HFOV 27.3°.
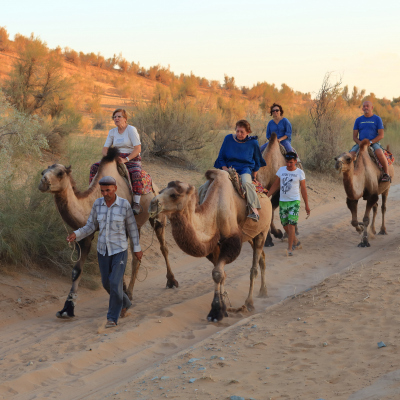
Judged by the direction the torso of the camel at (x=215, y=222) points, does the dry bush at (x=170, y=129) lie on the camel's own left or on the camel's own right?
on the camel's own right

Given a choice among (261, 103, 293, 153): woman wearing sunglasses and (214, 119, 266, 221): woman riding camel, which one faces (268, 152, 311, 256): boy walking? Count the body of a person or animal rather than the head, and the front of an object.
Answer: the woman wearing sunglasses

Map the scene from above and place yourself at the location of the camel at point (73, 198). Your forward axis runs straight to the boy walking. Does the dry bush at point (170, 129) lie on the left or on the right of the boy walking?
left

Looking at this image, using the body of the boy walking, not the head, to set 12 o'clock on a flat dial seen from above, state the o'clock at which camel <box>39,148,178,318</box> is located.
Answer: The camel is roughly at 1 o'clock from the boy walking.

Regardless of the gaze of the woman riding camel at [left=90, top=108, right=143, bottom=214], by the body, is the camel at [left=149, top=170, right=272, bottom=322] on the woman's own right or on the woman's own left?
on the woman's own left

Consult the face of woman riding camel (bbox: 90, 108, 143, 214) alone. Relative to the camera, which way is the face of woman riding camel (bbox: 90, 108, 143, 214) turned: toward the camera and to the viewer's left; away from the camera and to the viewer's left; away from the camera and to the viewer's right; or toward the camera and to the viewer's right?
toward the camera and to the viewer's left

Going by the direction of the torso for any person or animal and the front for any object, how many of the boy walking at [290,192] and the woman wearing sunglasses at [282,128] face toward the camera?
2

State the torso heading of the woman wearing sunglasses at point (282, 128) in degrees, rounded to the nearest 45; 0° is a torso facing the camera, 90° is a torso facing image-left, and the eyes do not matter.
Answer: approximately 0°
